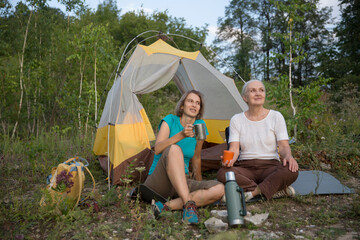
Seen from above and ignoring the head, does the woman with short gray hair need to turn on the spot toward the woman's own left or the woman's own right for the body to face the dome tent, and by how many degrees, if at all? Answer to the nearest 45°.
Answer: approximately 135° to the woman's own right

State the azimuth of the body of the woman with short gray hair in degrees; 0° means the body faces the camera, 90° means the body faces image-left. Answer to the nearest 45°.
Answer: approximately 0°

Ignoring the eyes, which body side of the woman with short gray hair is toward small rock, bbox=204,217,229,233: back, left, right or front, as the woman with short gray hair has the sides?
front

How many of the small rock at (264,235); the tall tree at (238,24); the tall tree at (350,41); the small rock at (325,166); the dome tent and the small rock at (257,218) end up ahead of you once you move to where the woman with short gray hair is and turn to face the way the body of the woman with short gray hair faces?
2

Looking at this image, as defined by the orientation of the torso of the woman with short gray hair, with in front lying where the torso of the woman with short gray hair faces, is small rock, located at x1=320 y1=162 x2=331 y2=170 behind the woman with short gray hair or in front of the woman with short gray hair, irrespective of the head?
behind

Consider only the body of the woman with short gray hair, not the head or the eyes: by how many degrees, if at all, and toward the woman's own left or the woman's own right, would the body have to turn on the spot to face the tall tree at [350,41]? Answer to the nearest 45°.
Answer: approximately 180°

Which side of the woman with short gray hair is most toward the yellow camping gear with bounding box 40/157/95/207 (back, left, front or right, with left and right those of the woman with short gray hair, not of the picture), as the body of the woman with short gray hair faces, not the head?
right

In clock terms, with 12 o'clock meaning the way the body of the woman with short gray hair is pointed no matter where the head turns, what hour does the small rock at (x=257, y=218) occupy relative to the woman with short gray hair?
The small rock is roughly at 12 o'clock from the woman with short gray hair.

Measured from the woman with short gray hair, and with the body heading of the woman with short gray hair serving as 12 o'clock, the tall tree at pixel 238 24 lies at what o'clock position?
The tall tree is roughly at 6 o'clock from the woman with short gray hair.

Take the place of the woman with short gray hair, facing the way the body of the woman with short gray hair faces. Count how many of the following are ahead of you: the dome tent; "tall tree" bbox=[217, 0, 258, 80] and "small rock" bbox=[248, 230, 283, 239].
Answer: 1

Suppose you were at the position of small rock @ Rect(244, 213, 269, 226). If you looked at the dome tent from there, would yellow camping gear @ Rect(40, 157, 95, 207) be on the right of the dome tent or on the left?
left

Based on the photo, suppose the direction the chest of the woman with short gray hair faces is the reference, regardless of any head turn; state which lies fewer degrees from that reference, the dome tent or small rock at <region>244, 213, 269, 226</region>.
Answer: the small rock

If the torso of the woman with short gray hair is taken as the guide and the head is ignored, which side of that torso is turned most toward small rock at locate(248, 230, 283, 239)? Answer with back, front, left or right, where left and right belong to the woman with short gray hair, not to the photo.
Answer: front
